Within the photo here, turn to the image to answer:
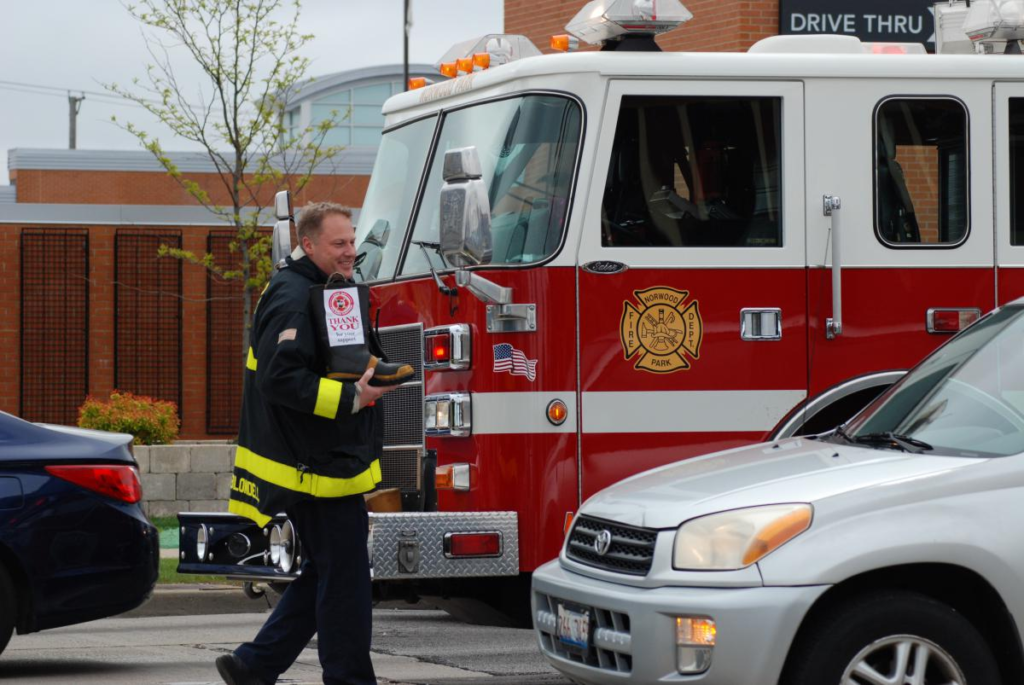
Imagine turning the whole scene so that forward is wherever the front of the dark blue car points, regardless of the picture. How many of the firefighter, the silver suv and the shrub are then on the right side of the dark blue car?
1

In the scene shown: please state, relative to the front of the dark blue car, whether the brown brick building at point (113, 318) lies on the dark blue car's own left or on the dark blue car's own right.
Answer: on the dark blue car's own right

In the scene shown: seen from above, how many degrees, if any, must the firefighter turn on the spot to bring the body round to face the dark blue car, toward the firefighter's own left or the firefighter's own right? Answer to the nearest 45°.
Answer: approximately 135° to the firefighter's own left

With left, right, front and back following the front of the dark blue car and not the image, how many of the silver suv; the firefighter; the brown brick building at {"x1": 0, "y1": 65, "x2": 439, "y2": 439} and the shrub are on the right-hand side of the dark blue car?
2

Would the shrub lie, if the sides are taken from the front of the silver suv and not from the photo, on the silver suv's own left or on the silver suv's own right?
on the silver suv's own right

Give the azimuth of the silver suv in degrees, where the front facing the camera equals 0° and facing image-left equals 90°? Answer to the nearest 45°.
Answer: approximately 45°

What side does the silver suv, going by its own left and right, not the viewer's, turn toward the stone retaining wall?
right

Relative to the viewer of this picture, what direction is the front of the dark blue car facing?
facing to the left of the viewer

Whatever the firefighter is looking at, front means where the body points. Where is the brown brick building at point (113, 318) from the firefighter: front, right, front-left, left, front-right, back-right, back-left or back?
left

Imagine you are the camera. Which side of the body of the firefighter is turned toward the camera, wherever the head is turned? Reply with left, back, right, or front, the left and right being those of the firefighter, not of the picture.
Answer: right

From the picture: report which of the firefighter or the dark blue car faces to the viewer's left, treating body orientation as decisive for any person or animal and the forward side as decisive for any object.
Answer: the dark blue car
